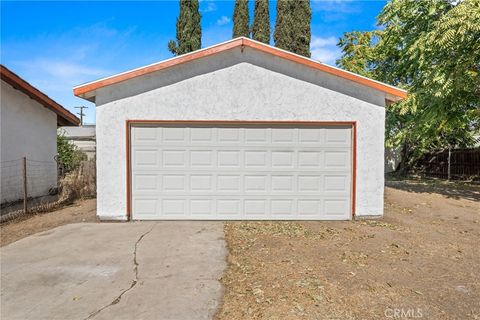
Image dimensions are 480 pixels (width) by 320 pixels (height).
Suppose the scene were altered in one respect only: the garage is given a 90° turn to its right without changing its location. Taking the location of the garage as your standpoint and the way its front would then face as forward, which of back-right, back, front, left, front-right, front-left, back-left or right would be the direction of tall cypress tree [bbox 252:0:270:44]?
right

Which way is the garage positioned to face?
toward the camera

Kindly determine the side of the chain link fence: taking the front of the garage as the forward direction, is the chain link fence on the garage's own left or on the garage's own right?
on the garage's own right

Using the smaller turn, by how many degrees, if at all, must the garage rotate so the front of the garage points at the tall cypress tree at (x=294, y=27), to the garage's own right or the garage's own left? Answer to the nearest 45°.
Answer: approximately 180°

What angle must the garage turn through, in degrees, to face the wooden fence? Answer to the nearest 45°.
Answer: approximately 135° to its left

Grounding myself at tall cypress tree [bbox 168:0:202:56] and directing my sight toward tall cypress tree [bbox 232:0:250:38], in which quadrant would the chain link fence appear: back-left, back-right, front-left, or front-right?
back-right

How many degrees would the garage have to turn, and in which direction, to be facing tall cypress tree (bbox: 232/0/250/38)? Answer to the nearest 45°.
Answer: approximately 180°

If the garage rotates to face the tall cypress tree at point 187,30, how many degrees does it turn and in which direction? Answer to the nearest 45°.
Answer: approximately 180°

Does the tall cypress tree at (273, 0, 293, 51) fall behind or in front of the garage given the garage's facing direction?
behind

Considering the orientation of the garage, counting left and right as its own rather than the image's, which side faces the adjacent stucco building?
right
